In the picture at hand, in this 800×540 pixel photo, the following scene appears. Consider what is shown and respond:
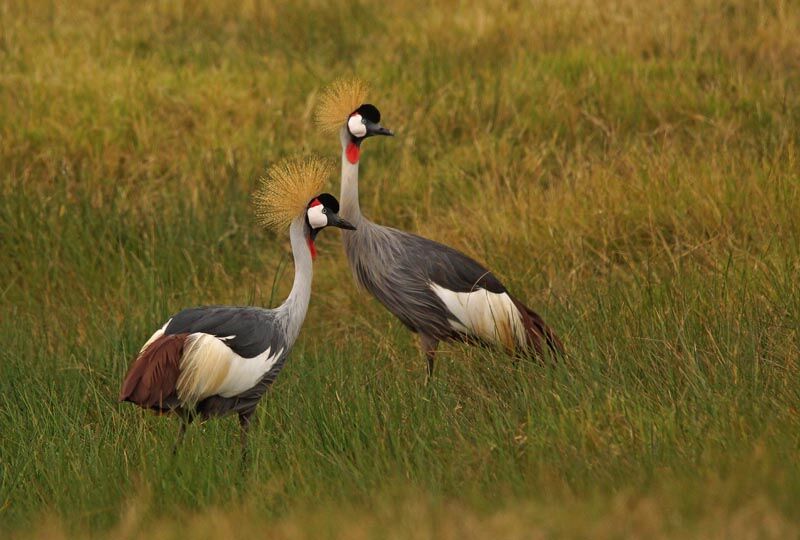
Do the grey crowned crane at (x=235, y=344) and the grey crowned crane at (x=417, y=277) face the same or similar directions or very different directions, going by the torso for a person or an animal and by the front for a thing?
very different directions

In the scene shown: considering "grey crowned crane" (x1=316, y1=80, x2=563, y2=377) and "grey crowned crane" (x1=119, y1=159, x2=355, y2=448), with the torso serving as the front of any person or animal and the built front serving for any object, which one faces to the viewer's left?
"grey crowned crane" (x1=316, y1=80, x2=563, y2=377)

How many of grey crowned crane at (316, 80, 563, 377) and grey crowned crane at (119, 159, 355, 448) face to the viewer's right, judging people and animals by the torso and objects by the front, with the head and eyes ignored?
1

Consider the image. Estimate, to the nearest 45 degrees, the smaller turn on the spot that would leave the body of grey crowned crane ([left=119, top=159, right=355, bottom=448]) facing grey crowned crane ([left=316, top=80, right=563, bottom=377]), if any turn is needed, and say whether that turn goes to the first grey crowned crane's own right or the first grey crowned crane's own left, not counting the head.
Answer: approximately 45° to the first grey crowned crane's own left

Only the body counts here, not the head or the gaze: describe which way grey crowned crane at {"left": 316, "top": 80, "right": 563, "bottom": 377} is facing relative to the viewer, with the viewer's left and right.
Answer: facing to the left of the viewer

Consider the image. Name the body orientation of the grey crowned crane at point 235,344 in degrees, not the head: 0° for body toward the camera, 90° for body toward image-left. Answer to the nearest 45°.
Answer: approximately 270°

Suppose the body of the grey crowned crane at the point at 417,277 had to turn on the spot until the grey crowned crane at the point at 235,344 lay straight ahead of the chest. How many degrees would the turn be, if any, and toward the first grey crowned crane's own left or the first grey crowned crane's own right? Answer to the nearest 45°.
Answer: approximately 45° to the first grey crowned crane's own left
